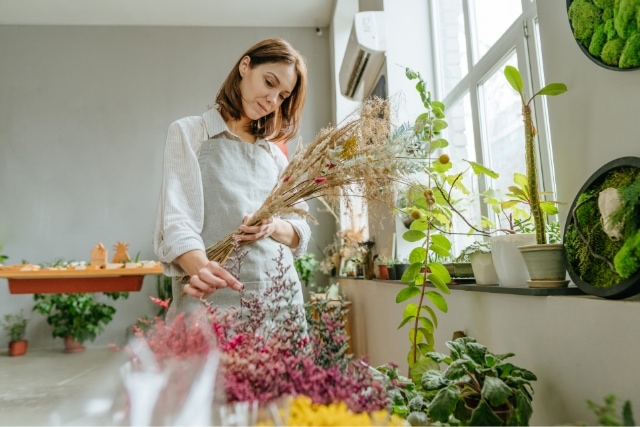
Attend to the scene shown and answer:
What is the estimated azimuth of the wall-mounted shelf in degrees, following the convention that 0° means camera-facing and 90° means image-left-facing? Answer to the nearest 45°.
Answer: approximately 0°

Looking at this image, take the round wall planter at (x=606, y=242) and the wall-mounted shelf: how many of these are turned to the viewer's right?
0

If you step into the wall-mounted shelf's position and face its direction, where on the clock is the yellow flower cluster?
The yellow flower cluster is roughly at 12 o'clock from the wall-mounted shelf.

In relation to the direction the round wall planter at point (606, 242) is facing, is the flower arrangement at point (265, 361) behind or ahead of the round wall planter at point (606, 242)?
ahead

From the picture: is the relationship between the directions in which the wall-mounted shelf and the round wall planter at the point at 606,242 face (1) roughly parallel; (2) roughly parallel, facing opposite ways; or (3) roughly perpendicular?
roughly perpendicular

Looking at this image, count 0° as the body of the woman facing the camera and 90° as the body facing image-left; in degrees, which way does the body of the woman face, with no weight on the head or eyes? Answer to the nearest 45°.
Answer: approximately 315°

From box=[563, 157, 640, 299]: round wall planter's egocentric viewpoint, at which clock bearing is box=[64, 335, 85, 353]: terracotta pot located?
The terracotta pot is roughly at 2 o'clock from the round wall planter.

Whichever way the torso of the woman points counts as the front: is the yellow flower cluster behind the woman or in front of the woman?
in front

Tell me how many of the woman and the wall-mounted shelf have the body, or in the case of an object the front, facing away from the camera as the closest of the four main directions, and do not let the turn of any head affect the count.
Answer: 0

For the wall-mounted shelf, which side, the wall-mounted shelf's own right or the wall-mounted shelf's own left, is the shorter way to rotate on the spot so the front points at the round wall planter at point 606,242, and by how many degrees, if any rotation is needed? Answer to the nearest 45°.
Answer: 0° — it already faces it

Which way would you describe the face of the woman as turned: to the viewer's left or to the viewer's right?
to the viewer's right

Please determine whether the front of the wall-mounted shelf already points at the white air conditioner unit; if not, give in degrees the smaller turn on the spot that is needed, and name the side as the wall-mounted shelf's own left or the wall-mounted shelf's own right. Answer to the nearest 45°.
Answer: approximately 45° to the wall-mounted shelf's own left
